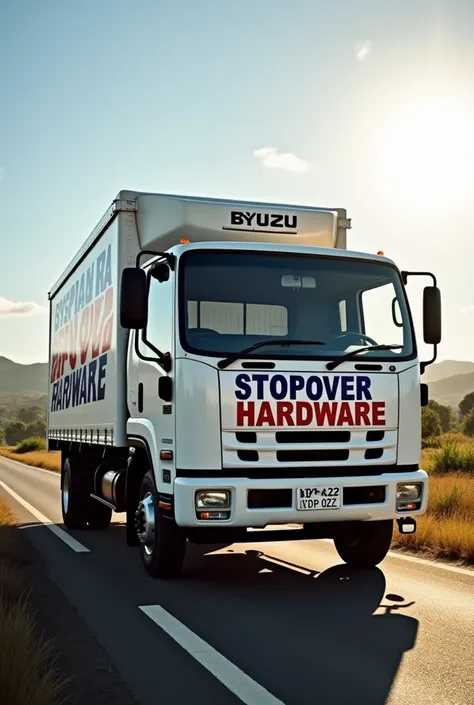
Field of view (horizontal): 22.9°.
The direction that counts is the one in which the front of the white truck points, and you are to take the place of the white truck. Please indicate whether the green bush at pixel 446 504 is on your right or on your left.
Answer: on your left

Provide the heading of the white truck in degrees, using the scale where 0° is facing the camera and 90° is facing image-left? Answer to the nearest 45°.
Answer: approximately 315°

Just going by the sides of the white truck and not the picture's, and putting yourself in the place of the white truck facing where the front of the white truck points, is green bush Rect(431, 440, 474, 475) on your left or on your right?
on your left
